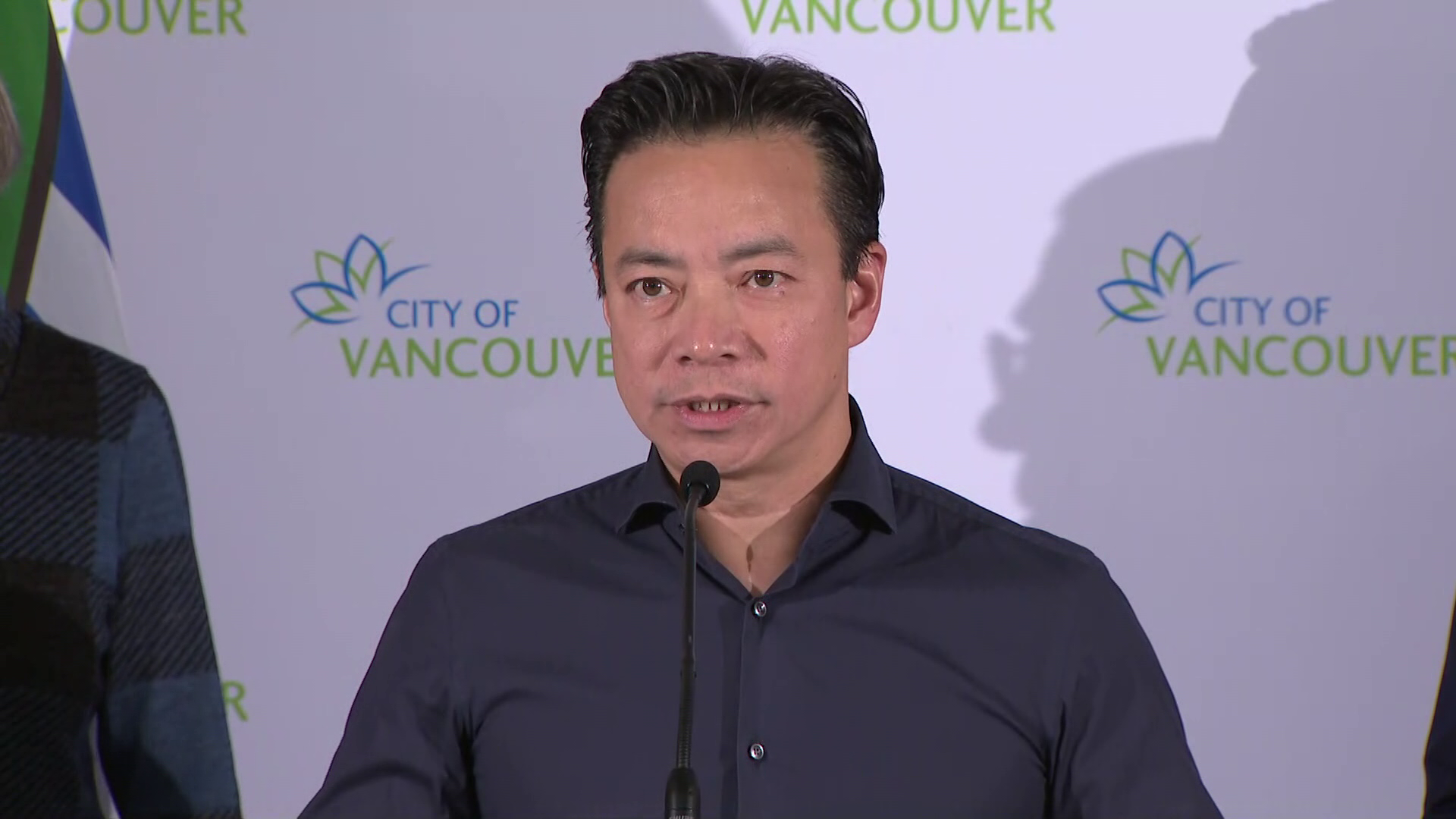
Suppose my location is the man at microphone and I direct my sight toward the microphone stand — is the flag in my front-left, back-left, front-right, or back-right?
back-right

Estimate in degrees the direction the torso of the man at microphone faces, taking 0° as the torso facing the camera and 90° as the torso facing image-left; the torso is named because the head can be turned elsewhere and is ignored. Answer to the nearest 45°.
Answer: approximately 0°

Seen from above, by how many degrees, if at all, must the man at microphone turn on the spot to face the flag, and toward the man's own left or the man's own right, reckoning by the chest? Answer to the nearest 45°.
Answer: approximately 135° to the man's own right
